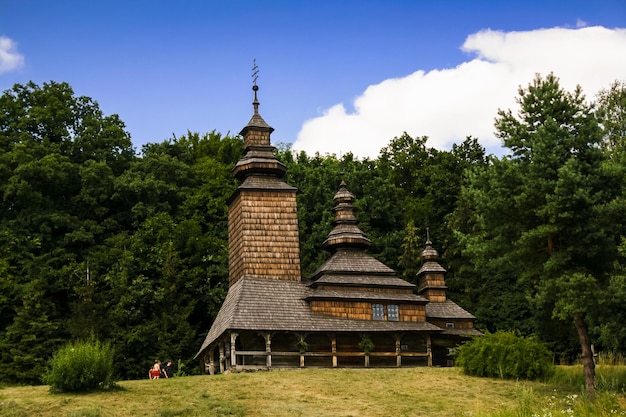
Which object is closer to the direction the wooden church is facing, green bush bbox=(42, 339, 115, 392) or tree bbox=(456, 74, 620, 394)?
the green bush

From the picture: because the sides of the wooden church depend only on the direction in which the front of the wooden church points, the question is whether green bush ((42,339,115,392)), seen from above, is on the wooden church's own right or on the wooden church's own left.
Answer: on the wooden church's own left

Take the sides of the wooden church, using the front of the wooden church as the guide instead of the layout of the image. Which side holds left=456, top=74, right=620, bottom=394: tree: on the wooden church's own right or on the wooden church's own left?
on the wooden church's own left

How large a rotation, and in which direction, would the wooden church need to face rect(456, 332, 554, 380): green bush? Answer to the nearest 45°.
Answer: approximately 135° to its left

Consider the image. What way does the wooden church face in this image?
to the viewer's left

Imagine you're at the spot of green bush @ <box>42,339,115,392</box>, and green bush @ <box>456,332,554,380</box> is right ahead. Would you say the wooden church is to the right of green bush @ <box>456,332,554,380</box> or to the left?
left
